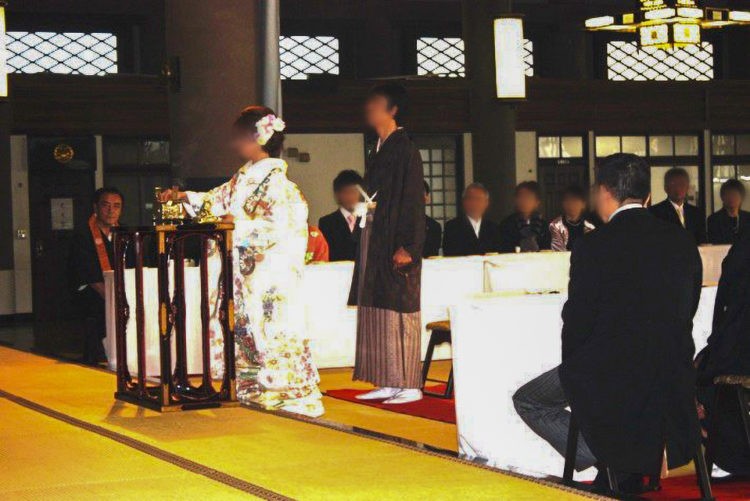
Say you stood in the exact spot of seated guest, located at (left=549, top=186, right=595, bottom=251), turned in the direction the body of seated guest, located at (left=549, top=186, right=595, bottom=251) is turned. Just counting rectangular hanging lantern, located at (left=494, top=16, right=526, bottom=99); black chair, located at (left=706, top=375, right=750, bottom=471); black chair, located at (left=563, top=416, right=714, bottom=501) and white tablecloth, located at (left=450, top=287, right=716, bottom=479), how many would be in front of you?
3

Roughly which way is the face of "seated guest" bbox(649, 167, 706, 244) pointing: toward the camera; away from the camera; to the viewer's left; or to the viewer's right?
toward the camera

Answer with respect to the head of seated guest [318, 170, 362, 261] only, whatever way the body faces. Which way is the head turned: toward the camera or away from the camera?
toward the camera

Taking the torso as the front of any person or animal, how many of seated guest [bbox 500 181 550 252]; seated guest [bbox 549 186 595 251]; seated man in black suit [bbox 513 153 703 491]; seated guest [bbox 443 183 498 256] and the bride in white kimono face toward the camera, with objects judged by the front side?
3

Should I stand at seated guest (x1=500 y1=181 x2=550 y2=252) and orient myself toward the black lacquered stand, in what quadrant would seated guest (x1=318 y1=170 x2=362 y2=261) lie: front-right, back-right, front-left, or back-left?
front-right

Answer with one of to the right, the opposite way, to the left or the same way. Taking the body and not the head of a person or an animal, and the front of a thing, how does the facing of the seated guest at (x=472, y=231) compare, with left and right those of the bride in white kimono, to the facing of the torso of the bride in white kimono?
to the left

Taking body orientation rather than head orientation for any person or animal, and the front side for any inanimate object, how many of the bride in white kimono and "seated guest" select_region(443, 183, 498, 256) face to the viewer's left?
1

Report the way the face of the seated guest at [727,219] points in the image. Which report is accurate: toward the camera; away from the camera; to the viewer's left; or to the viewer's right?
toward the camera

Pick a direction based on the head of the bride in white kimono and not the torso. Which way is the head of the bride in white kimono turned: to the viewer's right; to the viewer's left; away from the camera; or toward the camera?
to the viewer's left

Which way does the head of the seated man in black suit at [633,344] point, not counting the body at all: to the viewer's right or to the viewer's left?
to the viewer's left

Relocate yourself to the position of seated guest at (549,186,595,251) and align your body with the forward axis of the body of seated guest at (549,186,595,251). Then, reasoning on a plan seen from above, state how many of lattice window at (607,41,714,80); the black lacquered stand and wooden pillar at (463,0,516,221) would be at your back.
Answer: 2

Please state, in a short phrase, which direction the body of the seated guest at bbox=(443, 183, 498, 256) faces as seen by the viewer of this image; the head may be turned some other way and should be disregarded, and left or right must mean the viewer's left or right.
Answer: facing the viewer

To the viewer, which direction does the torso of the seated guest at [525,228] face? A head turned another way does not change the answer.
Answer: toward the camera

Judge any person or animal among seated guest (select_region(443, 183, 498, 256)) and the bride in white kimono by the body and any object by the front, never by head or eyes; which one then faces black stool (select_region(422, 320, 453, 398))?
the seated guest

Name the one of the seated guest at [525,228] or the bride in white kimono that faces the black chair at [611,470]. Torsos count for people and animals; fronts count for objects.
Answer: the seated guest

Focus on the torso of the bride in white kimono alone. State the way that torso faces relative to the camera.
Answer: to the viewer's left

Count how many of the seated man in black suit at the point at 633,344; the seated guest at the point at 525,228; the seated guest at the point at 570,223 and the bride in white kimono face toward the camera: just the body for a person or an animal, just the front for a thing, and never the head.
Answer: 2

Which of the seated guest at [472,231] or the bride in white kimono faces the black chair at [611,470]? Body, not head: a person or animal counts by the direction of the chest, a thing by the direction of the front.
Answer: the seated guest

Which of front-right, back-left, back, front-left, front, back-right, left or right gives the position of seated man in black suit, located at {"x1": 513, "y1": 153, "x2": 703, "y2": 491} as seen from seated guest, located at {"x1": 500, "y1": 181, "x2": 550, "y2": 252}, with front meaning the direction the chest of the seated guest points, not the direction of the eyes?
front

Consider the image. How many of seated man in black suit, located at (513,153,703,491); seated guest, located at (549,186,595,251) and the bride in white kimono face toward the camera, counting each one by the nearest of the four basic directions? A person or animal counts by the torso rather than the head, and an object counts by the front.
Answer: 1
